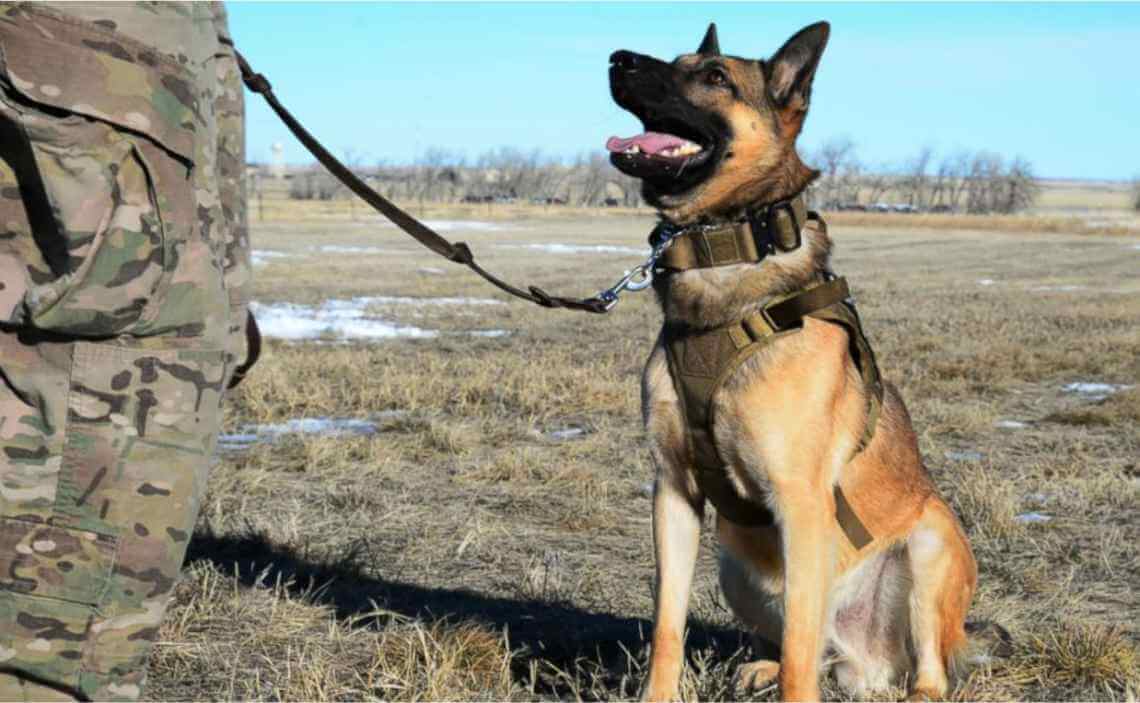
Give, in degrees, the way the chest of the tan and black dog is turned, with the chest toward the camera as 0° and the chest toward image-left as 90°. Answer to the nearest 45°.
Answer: approximately 45°
